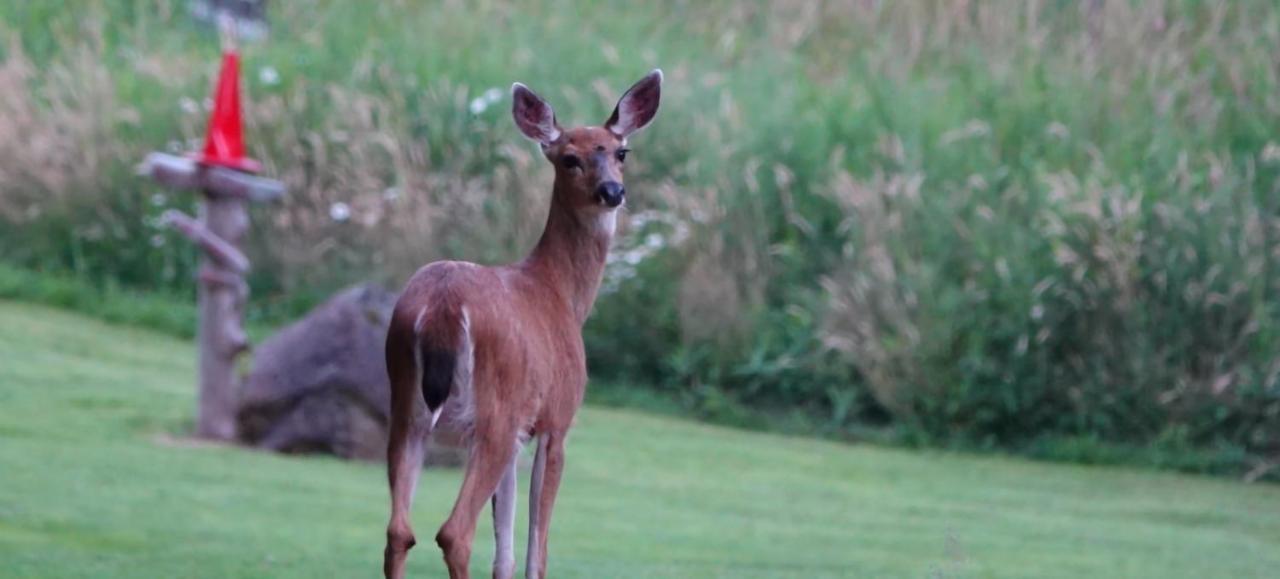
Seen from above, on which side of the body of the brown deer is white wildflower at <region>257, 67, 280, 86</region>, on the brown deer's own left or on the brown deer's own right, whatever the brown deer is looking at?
on the brown deer's own left

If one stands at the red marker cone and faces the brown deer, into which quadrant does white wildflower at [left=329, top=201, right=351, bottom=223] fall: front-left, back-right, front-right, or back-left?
back-left

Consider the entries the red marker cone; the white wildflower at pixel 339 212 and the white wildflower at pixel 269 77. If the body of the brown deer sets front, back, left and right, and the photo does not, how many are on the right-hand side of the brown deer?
0

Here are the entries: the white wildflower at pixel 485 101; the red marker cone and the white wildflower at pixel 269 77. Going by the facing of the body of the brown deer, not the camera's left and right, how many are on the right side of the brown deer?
0

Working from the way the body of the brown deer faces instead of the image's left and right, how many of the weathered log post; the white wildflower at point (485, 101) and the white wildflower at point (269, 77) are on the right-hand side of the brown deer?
0

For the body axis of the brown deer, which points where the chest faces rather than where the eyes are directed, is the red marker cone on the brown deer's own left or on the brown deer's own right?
on the brown deer's own left

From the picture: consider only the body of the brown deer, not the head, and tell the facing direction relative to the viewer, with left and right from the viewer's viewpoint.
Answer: facing away from the viewer and to the right of the viewer

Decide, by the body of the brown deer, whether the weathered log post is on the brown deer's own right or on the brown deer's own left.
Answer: on the brown deer's own left

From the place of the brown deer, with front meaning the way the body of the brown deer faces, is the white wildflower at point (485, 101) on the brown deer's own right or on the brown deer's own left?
on the brown deer's own left

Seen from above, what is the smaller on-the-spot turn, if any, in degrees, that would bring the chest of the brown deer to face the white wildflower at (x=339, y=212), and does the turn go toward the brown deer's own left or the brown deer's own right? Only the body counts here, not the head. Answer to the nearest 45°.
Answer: approximately 45° to the brown deer's own left

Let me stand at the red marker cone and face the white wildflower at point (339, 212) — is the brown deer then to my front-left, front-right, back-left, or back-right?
back-right

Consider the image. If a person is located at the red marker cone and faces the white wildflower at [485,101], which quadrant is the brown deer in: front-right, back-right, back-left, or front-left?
back-right
